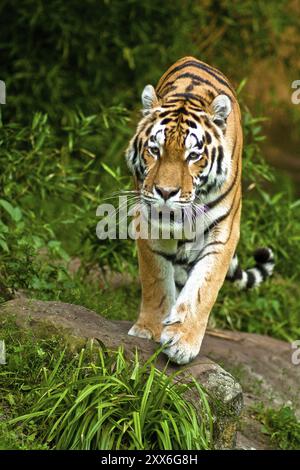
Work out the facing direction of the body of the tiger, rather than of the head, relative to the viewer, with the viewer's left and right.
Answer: facing the viewer
